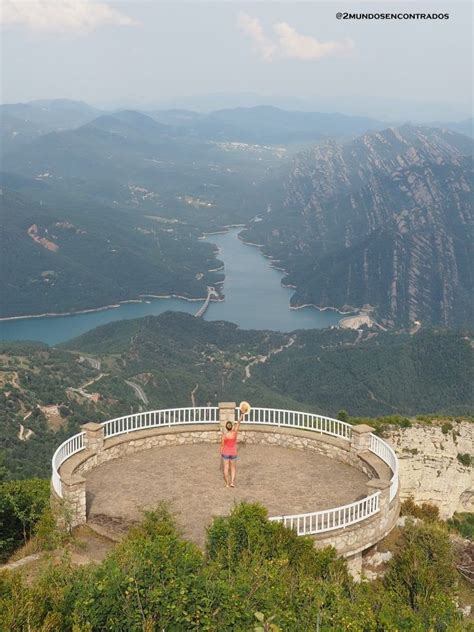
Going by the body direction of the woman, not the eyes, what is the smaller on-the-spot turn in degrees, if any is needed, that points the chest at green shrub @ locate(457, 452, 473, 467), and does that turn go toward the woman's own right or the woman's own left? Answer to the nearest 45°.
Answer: approximately 45° to the woman's own right

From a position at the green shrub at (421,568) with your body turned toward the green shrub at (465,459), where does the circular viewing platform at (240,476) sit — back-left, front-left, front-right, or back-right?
front-left

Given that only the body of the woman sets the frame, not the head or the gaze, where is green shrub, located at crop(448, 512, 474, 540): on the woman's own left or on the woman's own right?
on the woman's own right

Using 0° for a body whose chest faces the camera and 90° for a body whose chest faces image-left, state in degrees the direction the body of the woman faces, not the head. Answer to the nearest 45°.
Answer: approximately 180°

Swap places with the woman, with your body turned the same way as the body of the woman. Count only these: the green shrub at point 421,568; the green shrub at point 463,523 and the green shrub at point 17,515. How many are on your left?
1

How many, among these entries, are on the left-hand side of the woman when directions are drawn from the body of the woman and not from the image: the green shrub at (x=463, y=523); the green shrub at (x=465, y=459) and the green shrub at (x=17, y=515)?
1

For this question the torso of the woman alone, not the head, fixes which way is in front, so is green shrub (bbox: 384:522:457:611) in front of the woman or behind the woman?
behind

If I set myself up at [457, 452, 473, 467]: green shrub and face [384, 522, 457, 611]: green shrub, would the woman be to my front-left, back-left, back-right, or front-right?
front-right

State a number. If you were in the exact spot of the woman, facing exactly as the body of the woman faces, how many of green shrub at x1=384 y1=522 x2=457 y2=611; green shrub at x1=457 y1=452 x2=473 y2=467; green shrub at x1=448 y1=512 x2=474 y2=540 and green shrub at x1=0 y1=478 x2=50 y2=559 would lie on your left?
1

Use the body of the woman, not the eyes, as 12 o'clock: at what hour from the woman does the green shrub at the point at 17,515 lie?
The green shrub is roughly at 9 o'clock from the woman.
